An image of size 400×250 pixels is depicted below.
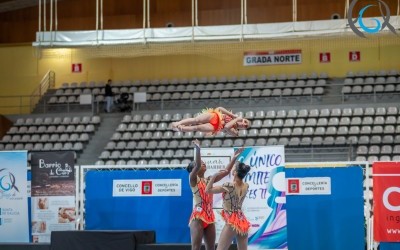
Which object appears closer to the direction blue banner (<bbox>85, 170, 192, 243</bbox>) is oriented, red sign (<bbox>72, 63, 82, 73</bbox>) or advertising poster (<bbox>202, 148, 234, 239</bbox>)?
the advertising poster

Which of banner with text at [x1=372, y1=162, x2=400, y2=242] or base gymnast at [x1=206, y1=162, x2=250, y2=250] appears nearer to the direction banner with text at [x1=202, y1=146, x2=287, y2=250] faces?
the base gymnast

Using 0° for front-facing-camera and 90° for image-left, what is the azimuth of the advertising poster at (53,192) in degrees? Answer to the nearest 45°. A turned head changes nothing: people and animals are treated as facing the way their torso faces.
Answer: approximately 0°

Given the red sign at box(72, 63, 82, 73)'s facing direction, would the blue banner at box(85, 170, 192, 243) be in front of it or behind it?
in front

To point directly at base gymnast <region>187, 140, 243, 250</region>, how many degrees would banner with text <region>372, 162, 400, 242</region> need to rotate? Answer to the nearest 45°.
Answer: approximately 45° to its right

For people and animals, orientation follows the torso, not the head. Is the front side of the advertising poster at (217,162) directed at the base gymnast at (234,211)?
yes

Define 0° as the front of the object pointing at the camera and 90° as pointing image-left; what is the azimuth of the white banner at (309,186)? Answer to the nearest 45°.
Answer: approximately 0°
